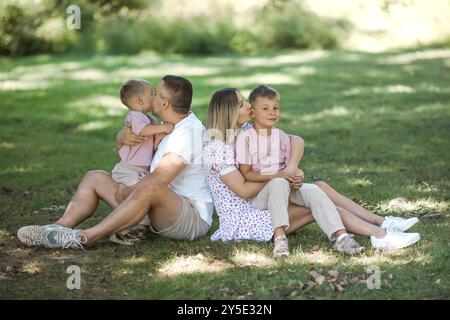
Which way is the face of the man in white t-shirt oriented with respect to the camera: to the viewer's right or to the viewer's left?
to the viewer's left

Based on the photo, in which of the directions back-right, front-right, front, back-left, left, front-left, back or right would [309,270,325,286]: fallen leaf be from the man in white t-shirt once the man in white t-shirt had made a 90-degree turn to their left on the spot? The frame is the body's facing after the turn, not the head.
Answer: front-left

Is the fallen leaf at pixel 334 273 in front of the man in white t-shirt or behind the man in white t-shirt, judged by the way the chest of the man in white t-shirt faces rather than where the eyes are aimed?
behind

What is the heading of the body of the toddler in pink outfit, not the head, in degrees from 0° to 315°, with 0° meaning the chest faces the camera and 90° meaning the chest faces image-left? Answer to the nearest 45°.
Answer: approximately 270°

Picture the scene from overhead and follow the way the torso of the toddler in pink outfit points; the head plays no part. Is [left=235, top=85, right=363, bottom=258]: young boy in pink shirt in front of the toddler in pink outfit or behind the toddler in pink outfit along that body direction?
in front

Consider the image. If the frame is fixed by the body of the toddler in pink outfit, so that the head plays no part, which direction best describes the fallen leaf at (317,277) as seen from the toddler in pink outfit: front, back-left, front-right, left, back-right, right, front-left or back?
front-right

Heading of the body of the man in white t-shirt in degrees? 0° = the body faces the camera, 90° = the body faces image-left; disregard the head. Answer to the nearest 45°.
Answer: approximately 90°
